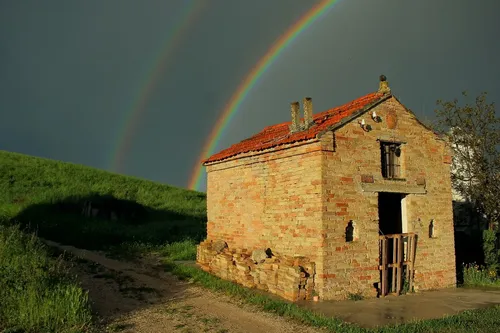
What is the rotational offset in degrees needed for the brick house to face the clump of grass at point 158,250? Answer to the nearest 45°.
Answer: approximately 180°

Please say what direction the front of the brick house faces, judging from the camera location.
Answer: facing the viewer and to the right of the viewer

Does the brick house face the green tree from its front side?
no

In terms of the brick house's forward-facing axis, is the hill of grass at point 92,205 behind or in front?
behind
